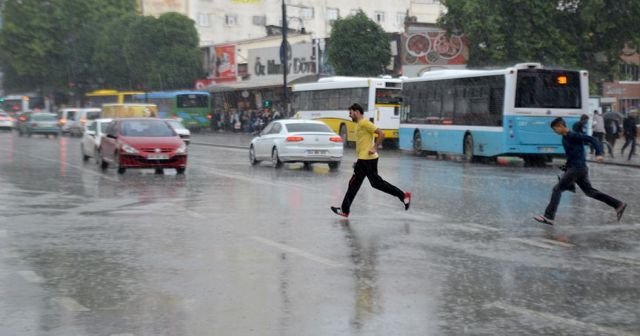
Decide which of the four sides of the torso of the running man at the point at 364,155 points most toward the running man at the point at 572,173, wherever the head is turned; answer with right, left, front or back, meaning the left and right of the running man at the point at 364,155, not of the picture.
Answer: back

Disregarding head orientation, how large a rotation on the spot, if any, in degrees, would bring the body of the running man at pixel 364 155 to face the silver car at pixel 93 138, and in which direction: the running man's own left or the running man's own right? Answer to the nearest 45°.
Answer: approximately 45° to the running man's own right

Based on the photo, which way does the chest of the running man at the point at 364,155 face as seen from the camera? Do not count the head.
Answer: to the viewer's left

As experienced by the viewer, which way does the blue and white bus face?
facing away from the viewer and to the left of the viewer

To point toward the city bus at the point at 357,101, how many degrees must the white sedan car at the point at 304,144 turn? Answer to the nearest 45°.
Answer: approximately 45° to its right

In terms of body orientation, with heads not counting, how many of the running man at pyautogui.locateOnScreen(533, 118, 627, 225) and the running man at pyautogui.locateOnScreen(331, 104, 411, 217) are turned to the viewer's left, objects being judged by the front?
2
